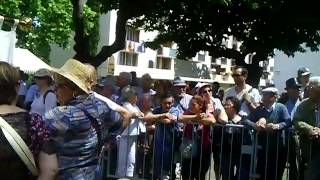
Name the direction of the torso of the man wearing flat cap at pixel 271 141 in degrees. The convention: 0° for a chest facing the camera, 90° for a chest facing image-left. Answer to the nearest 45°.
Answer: approximately 45°

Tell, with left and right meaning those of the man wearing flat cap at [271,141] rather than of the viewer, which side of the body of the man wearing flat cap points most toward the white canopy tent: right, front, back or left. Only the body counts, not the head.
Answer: right

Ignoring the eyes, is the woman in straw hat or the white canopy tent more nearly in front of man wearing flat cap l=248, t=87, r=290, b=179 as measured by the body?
the woman in straw hat

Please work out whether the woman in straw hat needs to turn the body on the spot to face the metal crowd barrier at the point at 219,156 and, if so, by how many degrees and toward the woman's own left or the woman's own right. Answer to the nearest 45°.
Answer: approximately 90° to the woman's own right
